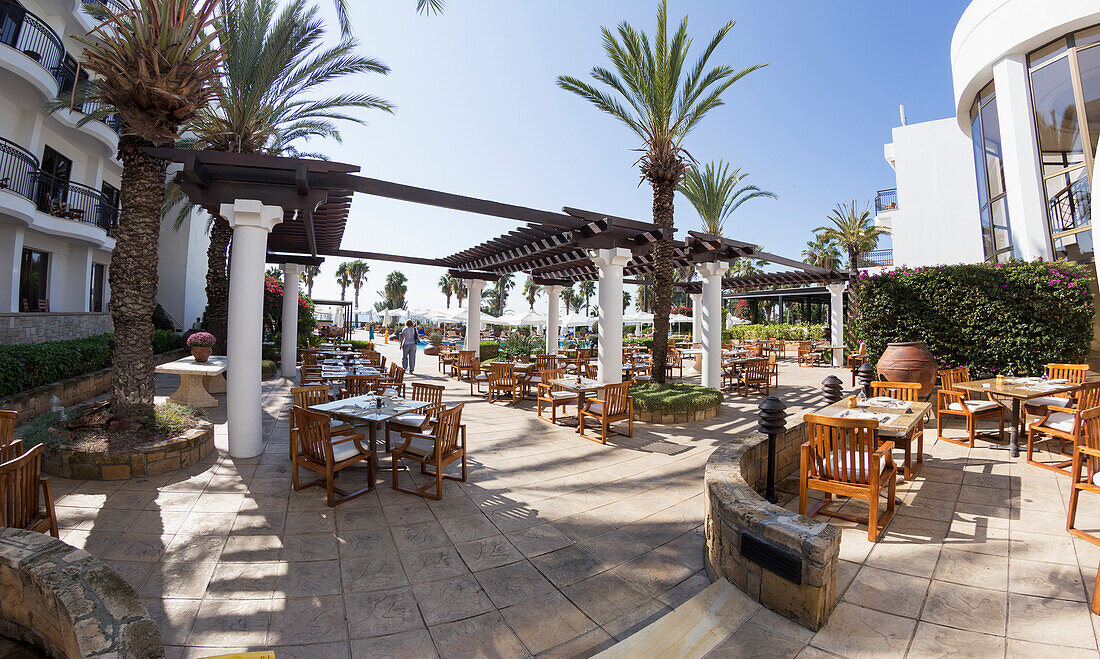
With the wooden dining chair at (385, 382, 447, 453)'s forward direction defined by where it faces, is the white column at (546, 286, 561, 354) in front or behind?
behind

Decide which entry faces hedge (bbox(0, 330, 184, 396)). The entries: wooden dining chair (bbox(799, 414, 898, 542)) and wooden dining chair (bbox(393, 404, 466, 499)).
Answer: wooden dining chair (bbox(393, 404, 466, 499))

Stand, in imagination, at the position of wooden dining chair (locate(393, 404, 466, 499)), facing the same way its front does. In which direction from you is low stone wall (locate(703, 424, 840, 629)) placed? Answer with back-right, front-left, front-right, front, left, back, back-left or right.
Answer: back

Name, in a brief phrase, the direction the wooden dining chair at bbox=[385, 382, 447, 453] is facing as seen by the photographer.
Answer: facing the viewer and to the left of the viewer

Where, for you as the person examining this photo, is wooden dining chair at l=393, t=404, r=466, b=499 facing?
facing away from the viewer and to the left of the viewer

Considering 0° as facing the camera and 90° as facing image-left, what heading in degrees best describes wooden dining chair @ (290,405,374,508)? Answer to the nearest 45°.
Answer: approximately 225°

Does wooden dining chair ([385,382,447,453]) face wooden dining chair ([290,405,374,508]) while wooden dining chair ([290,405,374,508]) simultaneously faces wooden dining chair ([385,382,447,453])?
yes

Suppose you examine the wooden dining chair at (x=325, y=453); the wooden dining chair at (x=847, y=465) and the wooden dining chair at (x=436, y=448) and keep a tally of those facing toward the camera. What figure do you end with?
0

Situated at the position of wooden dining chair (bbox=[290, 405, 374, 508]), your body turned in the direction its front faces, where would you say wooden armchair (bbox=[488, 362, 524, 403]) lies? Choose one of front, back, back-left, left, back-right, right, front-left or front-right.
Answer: front

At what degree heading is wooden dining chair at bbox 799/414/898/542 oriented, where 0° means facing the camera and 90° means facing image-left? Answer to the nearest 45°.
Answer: approximately 225°

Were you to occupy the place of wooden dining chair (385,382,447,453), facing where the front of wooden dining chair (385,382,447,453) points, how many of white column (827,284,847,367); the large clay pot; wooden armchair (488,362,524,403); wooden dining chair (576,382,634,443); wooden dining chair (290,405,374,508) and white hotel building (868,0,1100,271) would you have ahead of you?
1

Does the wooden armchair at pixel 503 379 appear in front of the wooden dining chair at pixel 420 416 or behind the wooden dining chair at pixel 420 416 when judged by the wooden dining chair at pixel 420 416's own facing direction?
behind

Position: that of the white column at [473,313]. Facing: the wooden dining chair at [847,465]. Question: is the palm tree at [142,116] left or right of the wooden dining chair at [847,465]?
right

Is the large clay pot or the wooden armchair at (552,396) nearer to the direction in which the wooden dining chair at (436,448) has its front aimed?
the wooden armchair

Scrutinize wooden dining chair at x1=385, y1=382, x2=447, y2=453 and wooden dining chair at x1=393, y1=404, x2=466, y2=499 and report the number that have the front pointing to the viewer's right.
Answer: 0

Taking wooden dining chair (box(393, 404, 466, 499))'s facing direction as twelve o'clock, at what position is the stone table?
The stone table is roughly at 12 o'clock from the wooden dining chair.

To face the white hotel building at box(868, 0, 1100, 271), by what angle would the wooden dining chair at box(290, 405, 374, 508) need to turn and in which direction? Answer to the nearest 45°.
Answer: approximately 45° to its right

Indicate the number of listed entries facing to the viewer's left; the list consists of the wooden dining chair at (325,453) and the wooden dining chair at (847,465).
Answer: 0

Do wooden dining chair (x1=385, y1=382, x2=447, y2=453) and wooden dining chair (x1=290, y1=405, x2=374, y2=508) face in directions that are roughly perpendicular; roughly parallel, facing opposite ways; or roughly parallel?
roughly parallel, facing opposite ways
